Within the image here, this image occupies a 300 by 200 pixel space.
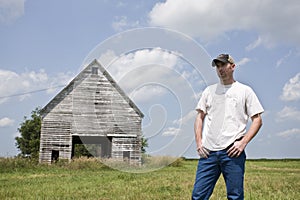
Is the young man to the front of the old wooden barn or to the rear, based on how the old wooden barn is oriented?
to the front

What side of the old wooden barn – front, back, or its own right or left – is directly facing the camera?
front
